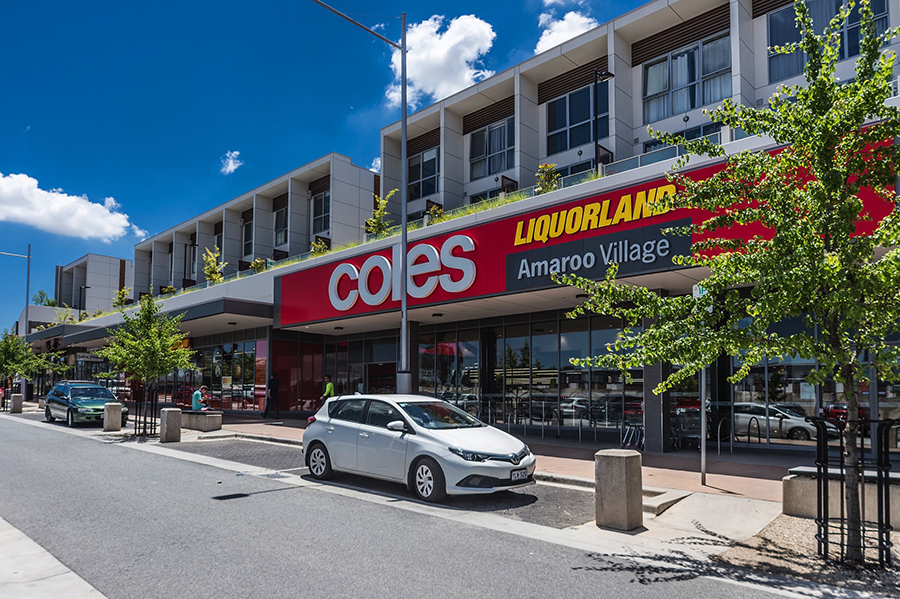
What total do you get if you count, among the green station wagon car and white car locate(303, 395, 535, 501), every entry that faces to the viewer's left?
0

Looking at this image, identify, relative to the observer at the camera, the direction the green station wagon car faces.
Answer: facing the viewer and to the right of the viewer

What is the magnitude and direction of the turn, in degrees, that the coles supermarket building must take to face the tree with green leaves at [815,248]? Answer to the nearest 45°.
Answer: approximately 45° to its left

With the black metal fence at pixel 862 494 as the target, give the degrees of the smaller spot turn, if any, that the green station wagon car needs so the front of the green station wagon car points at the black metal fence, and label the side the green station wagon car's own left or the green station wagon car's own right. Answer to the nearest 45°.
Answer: approximately 45° to the green station wagon car's own right

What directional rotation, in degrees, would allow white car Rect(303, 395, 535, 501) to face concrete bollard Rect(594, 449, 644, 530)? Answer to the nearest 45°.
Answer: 0° — it already faces it

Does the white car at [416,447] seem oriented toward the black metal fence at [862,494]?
yes

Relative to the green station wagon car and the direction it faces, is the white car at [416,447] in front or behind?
in front

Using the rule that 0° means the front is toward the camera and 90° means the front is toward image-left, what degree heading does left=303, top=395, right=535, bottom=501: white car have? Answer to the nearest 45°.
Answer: approximately 315°

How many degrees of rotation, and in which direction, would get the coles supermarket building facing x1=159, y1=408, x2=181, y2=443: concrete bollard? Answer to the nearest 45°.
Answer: approximately 45° to its right

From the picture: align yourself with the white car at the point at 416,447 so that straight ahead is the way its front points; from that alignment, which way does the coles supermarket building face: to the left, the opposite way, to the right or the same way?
to the right

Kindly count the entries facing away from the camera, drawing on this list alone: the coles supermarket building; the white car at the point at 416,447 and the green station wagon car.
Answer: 0

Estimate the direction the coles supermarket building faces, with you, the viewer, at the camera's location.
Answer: facing the viewer and to the left of the viewer

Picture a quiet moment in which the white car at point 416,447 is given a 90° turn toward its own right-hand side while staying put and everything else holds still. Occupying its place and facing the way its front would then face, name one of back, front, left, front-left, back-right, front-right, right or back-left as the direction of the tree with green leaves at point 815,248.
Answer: left
